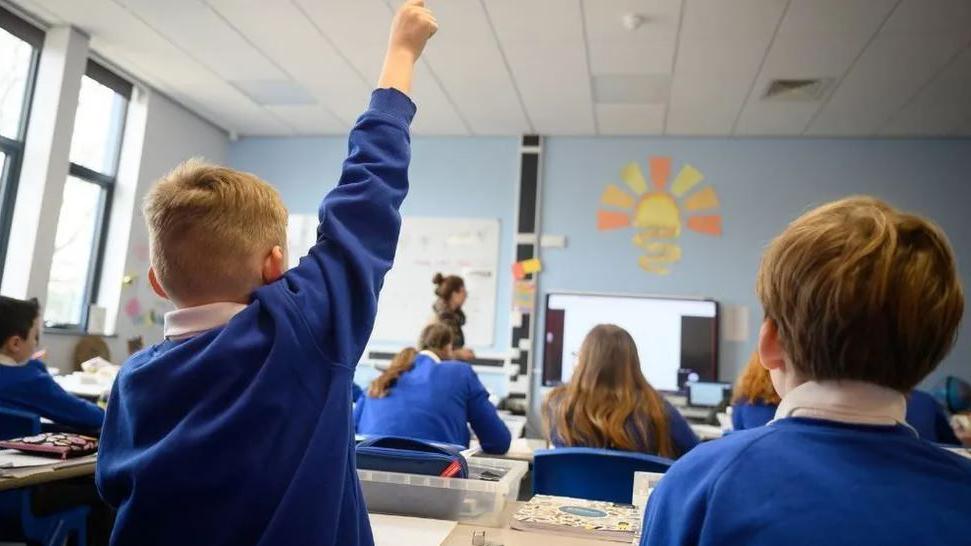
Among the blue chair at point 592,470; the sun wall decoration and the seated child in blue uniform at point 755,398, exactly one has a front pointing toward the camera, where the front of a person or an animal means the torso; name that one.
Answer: the sun wall decoration

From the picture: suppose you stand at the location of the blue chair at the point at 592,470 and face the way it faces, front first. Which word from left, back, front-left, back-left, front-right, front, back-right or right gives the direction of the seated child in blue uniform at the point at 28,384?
left

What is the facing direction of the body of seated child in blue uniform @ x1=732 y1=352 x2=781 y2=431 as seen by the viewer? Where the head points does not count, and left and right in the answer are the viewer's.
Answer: facing away from the viewer

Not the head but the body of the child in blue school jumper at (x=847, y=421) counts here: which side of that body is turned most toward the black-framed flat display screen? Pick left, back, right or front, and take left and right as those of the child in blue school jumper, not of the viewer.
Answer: front

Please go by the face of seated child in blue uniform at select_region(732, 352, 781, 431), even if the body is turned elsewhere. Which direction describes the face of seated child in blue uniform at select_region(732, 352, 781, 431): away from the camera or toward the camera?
away from the camera

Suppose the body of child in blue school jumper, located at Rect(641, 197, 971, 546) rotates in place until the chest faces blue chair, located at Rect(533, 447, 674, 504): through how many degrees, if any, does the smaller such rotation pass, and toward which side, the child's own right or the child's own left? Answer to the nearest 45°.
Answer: approximately 45° to the child's own left

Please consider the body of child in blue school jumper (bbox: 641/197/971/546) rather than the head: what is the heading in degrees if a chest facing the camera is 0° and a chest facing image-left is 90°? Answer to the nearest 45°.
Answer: approximately 180°

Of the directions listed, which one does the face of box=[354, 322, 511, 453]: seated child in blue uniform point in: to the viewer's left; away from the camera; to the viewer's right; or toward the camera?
away from the camera

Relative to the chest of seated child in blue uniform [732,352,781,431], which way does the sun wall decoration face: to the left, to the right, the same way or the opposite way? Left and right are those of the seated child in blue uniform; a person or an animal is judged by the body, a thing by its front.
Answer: the opposite way

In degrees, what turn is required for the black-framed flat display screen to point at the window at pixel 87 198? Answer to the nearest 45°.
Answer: approximately 90° to its right

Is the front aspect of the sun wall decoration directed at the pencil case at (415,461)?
yes

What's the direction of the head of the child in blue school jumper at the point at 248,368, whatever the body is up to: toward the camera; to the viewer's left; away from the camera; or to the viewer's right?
away from the camera

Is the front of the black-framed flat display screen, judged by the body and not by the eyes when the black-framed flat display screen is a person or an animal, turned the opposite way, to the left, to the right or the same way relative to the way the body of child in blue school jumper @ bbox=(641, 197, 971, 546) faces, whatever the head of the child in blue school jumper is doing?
the opposite way

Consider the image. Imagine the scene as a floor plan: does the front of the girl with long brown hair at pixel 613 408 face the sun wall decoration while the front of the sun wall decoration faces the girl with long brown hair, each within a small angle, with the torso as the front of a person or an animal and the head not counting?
yes

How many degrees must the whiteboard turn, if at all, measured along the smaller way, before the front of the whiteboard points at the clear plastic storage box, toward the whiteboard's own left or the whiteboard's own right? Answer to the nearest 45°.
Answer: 0° — it already faces it

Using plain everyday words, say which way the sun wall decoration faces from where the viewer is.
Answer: facing the viewer
